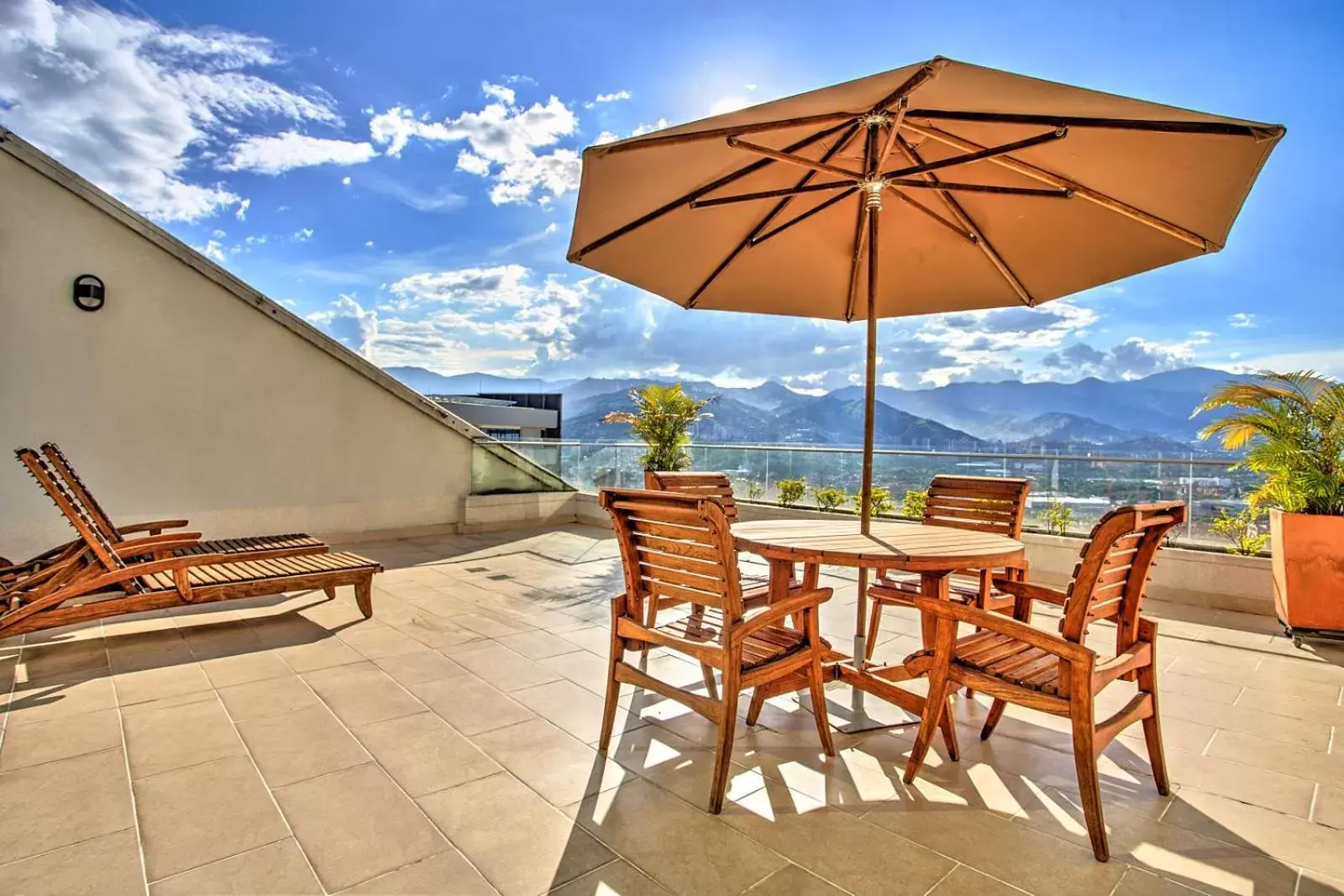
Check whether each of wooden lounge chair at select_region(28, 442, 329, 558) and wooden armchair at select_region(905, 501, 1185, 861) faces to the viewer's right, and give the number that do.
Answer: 1

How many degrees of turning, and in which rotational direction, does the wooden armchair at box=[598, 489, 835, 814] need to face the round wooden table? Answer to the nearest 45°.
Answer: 0° — it already faces it

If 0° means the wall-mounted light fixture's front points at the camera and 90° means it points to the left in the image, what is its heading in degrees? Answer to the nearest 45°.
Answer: approximately 315°

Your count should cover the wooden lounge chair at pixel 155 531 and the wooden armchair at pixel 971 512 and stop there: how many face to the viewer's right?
1

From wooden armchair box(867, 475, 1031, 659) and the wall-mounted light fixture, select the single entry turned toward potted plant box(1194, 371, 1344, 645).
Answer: the wall-mounted light fixture

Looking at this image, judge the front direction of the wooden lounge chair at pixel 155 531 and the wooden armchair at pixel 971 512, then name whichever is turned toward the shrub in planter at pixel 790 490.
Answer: the wooden lounge chair

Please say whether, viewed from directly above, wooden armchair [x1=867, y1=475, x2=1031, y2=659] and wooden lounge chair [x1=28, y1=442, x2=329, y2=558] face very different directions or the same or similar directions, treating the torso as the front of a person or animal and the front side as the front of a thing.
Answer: very different directions

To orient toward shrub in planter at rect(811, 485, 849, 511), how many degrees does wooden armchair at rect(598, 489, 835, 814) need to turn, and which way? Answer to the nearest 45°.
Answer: approximately 45° to its left

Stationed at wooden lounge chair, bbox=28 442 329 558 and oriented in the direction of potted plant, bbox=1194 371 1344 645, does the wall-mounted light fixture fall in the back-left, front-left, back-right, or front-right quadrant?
back-left

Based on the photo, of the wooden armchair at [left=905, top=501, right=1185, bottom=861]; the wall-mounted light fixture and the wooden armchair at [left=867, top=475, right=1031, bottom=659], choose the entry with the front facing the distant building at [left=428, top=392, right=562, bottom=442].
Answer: the wooden armchair at [left=905, top=501, right=1185, bottom=861]

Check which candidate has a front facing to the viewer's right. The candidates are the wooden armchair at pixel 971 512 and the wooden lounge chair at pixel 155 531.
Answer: the wooden lounge chair

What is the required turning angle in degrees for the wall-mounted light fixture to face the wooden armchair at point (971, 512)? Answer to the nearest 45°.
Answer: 0° — it already faces it

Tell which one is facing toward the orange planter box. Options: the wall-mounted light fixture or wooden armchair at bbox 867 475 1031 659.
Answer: the wall-mounted light fixture

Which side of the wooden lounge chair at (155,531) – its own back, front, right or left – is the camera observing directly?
right

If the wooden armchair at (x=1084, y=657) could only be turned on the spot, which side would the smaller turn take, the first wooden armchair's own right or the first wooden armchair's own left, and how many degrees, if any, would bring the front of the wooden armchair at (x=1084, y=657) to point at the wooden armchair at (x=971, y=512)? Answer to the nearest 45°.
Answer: approximately 45° to the first wooden armchair's own right

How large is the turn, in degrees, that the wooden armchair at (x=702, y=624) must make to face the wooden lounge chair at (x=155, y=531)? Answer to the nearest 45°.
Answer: approximately 90° to its left

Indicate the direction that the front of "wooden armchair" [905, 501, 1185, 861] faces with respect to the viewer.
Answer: facing away from the viewer and to the left of the viewer
